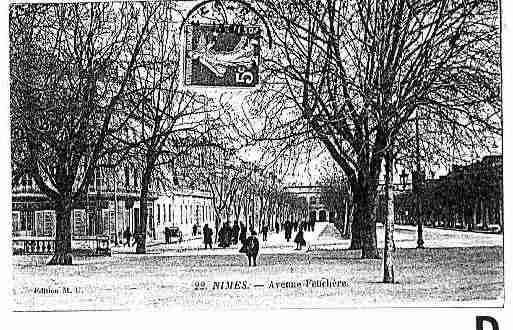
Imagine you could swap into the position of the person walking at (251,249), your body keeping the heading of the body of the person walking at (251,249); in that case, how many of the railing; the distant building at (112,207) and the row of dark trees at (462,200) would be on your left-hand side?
1

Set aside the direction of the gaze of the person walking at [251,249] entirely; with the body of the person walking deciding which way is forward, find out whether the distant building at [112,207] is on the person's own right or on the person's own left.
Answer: on the person's own right

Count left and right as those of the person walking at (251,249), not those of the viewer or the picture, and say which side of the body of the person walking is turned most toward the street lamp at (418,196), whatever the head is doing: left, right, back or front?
left

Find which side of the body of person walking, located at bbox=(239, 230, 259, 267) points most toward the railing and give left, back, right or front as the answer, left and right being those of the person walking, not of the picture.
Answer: right

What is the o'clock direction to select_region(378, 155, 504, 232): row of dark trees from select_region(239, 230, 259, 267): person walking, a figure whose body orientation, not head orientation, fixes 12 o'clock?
The row of dark trees is roughly at 7 o'clock from the person walking.

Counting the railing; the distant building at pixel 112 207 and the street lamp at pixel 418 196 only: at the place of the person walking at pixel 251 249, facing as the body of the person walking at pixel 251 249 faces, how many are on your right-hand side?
2
